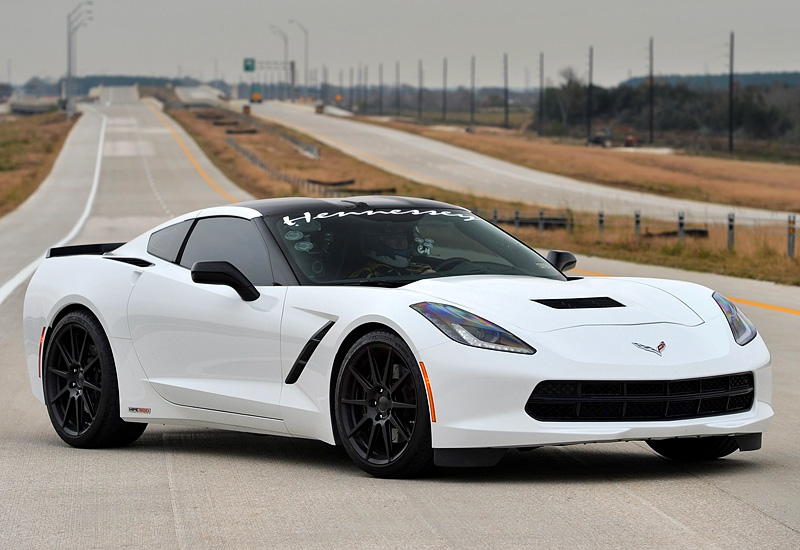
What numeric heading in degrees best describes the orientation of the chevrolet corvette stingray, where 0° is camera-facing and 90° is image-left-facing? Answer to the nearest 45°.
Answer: approximately 315°

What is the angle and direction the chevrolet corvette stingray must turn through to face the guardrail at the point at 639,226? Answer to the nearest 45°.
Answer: approximately 135° to its left
